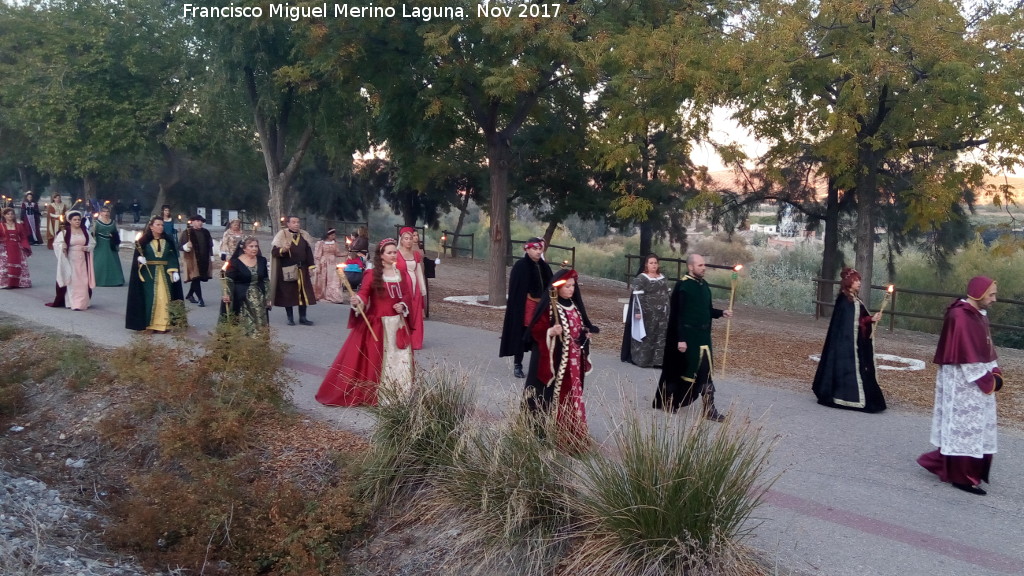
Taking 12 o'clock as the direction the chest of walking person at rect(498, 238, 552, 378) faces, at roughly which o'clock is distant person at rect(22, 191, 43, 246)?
The distant person is roughly at 6 o'clock from the walking person.

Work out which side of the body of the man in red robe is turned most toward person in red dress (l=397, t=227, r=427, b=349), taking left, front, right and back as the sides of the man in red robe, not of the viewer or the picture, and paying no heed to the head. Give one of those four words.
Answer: back

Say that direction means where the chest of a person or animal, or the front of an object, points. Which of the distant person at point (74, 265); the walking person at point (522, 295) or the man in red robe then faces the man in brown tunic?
the distant person

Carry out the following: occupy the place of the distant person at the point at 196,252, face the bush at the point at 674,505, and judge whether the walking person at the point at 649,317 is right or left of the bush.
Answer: left

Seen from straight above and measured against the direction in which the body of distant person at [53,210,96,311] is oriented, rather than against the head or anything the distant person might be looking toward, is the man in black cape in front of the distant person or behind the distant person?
in front

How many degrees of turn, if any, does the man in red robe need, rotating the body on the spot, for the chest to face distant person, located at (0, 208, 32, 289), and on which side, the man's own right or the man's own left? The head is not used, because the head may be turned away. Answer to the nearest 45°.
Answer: approximately 180°

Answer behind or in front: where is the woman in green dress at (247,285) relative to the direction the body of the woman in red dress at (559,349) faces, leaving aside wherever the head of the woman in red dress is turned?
behind

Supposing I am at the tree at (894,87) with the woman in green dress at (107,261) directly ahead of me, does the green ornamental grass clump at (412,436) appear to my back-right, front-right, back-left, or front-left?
front-left

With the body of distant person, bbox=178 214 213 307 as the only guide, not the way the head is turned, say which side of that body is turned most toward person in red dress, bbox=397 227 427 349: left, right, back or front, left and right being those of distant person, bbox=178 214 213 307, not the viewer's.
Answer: front

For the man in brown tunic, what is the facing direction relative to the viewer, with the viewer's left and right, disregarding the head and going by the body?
facing the viewer and to the right of the viewer

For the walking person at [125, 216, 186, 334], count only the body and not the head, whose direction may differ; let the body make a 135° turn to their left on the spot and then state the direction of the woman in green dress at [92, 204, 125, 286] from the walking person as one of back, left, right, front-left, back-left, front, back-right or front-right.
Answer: front

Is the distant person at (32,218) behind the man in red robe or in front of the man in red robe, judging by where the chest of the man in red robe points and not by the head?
behind

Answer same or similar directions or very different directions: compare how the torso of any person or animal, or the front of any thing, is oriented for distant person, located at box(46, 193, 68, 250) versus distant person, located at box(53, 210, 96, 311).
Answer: same or similar directions

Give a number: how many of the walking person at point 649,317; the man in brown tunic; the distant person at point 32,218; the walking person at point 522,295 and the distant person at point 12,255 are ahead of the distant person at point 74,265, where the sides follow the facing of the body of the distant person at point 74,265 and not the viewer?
3

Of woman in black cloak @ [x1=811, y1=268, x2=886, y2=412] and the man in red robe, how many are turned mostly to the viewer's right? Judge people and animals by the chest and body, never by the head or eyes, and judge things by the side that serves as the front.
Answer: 2

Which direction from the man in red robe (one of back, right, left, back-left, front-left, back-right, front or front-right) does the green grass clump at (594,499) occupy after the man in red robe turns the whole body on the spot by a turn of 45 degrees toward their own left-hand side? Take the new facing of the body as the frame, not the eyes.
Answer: back

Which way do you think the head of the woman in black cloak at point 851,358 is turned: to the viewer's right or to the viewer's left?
to the viewer's right

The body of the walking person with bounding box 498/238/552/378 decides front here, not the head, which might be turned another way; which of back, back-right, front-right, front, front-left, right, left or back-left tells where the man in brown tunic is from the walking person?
back
